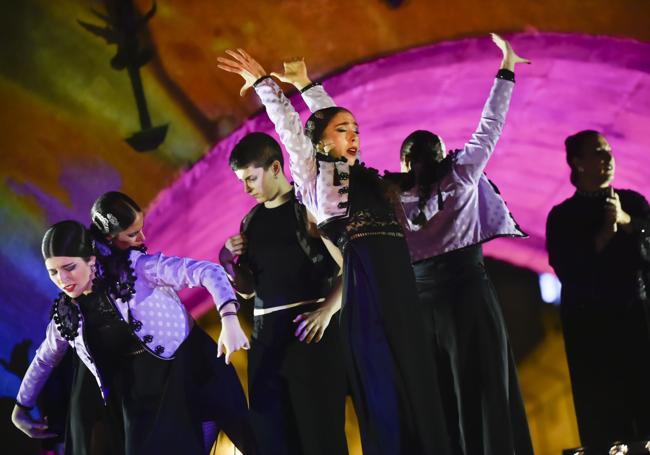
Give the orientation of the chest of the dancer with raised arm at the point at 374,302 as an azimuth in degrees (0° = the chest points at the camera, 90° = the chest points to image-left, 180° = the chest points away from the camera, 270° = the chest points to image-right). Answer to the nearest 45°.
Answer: approximately 315°

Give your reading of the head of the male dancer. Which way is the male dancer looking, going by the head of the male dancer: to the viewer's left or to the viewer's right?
to the viewer's left

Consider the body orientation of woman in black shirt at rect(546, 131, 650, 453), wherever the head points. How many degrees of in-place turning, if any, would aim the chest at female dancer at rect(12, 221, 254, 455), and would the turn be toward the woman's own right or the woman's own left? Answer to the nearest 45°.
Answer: approximately 90° to the woman's own right

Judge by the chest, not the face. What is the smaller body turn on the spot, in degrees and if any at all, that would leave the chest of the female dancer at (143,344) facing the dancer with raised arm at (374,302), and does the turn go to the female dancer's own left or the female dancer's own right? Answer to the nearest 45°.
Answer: approximately 90° to the female dancer's own left

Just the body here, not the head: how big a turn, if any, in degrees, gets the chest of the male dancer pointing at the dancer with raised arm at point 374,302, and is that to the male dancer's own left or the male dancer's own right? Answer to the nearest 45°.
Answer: approximately 90° to the male dancer's own left

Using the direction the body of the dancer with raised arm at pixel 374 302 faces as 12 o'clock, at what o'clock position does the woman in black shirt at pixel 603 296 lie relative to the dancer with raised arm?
The woman in black shirt is roughly at 9 o'clock from the dancer with raised arm.

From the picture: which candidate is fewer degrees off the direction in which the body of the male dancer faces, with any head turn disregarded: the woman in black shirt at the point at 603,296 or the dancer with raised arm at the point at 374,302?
the dancer with raised arm
